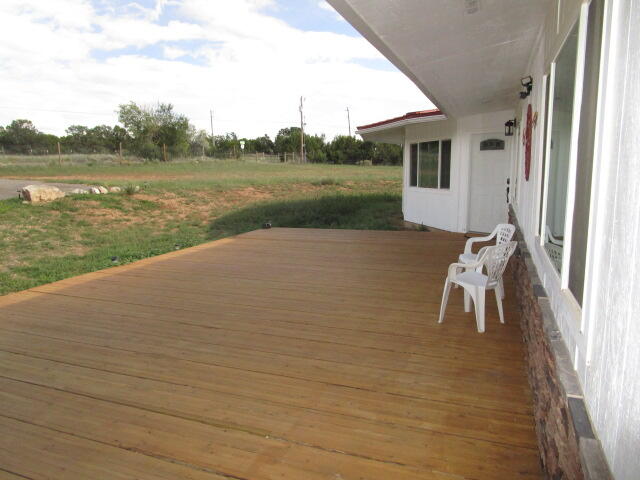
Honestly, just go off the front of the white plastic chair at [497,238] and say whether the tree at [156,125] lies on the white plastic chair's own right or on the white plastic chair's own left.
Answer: on the white plastic chair's own right

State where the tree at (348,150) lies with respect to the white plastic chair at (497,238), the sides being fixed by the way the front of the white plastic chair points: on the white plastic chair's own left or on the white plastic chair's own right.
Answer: on the white plastic chair's own right

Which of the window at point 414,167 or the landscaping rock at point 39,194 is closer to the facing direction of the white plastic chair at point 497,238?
the landscaping rock

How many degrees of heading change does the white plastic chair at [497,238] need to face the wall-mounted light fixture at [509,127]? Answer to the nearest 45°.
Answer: approximately 135° to its right

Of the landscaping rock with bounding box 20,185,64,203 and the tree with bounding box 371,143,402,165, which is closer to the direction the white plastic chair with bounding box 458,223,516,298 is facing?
the landscaping rock

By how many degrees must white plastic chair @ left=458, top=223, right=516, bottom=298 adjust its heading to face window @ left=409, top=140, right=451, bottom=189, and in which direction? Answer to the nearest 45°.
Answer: approximately 135° to its right

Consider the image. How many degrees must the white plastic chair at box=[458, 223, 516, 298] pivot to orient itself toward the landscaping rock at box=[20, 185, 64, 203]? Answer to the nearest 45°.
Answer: approximately 45° to its right

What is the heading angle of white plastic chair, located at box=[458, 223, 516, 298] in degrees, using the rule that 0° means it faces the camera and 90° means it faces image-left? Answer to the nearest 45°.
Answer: approximately 45°
